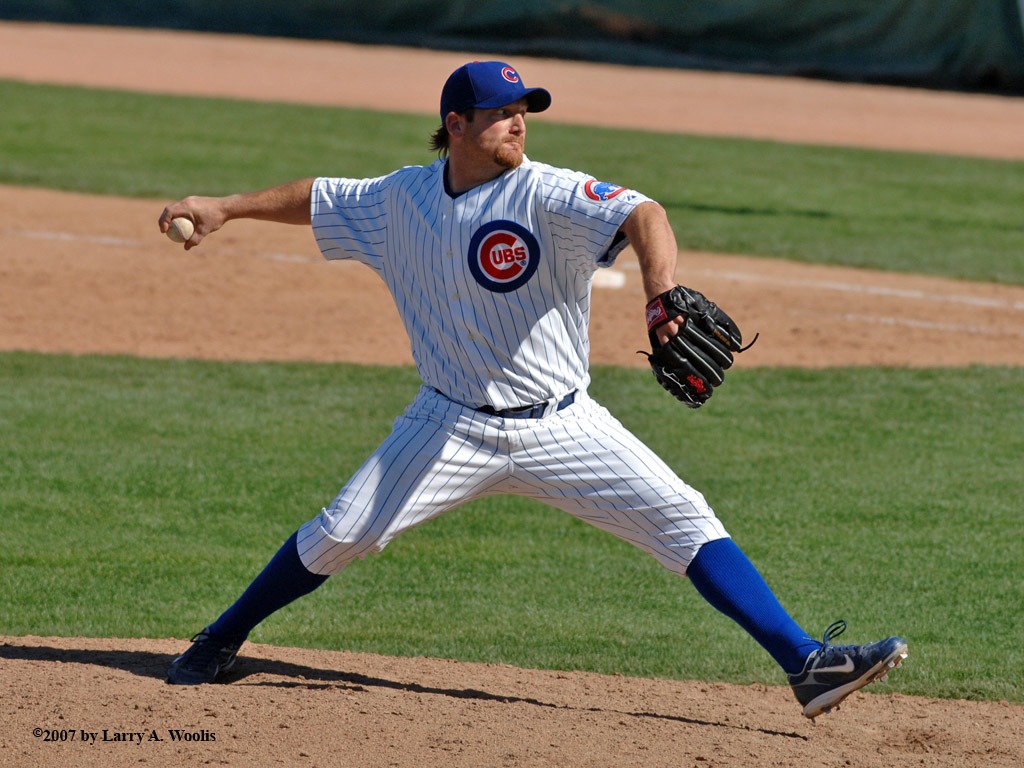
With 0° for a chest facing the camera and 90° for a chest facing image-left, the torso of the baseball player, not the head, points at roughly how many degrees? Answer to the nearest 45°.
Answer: approximately 0°
